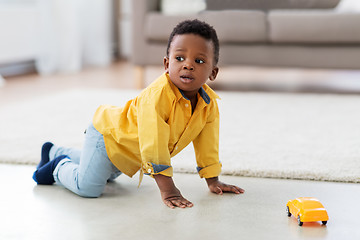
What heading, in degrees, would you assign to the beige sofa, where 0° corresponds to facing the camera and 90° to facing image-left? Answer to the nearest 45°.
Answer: approximately 0°

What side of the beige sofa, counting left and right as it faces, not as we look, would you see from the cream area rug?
front

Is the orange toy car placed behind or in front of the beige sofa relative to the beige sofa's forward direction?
in front
